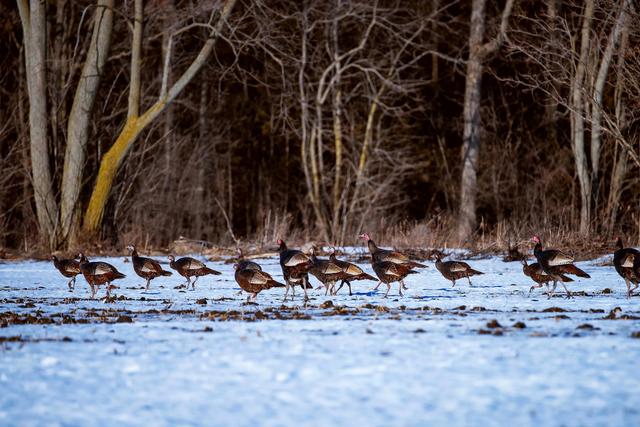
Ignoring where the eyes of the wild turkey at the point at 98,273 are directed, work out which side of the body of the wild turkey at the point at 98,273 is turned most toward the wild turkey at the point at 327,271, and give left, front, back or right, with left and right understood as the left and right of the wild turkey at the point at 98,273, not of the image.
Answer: back

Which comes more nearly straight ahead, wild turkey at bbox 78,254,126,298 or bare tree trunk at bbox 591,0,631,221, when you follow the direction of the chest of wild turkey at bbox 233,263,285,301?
the wild turkey

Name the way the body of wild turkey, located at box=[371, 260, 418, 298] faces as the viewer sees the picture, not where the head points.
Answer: to the viewer's left

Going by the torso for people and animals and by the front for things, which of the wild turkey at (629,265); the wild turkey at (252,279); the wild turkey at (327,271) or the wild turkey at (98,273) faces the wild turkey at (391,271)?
the wild turkey at (629,265)

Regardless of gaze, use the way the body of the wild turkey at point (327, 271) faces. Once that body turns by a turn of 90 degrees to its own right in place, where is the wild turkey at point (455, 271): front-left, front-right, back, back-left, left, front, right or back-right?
front-right

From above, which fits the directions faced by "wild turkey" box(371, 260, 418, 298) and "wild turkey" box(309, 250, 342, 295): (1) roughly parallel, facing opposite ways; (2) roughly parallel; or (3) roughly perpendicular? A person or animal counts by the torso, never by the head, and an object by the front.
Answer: roughly parallel

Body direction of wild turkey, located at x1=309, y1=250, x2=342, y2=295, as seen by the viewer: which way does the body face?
to the viewer's left

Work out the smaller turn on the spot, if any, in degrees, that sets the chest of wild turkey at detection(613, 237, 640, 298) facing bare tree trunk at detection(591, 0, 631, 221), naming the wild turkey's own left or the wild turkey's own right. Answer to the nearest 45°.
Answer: approximately 90° to the wild turkey's own right

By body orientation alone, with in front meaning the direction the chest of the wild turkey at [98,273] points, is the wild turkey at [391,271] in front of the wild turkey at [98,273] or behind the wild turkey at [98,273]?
behind

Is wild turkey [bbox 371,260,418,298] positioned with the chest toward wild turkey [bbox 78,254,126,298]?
yes

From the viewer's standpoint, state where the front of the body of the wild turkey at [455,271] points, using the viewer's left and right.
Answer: facing to the left of the viewer

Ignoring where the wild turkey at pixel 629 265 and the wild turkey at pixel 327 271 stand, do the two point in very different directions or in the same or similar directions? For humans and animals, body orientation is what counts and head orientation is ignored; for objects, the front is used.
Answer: same or similar directions

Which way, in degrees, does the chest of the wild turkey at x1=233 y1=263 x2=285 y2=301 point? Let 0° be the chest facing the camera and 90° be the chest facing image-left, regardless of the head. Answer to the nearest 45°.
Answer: approximately 90°

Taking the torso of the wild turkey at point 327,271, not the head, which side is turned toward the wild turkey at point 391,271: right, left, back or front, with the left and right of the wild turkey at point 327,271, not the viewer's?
back

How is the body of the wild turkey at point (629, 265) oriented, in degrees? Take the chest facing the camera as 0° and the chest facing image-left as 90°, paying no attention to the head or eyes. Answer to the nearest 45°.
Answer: approximately 90°
